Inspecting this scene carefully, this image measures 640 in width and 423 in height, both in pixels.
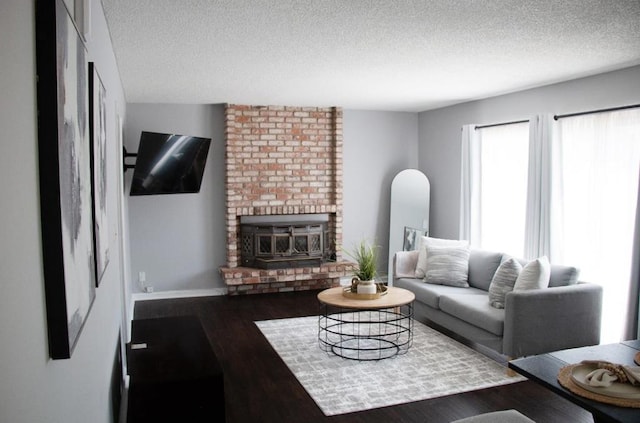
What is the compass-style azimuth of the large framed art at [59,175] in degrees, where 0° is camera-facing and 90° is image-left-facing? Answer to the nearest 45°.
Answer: approximately 270°

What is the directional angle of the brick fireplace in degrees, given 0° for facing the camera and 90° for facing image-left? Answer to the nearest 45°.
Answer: approximately 0°

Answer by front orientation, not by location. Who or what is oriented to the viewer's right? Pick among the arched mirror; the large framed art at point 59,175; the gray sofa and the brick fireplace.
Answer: the large framed art

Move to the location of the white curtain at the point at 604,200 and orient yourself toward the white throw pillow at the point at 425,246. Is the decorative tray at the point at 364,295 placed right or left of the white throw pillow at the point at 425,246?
left

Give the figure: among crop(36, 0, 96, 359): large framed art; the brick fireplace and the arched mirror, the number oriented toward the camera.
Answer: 2

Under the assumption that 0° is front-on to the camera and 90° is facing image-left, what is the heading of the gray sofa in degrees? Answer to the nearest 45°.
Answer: approximately 45°

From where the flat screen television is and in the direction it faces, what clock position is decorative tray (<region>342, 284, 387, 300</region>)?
The decorative tray is roughly at 12 o'clock from the flat screen television.

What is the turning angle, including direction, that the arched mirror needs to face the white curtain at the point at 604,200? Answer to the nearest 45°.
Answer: approximately 45° to its left
